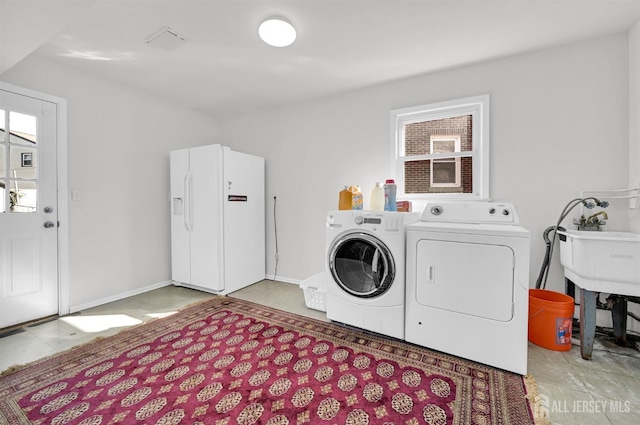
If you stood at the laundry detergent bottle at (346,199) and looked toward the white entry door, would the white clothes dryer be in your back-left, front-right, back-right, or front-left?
back-left

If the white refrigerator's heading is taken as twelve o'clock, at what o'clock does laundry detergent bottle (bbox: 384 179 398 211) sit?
The laundry detergent bottle is roughly at 9 o'clock from the white refrigerator.

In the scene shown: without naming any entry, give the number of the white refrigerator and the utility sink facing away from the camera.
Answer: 0

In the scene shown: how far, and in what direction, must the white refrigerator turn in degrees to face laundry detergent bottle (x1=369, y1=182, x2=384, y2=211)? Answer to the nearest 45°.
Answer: approximately 90° to its left

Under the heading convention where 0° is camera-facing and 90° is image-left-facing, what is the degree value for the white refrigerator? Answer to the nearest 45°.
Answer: approximately 45°
